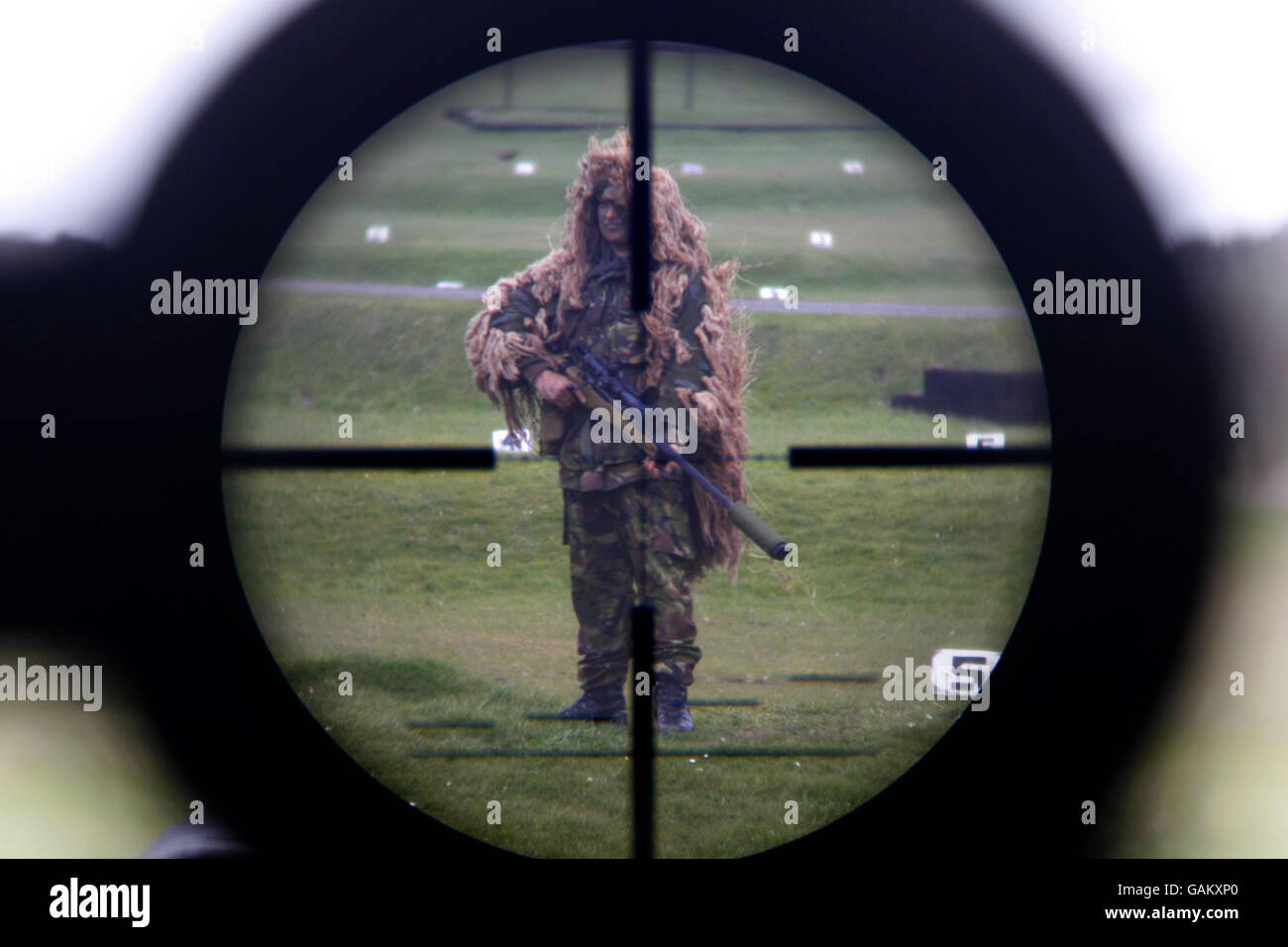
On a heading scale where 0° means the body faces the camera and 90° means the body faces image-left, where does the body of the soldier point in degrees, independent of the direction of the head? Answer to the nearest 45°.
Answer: approximately 0°
